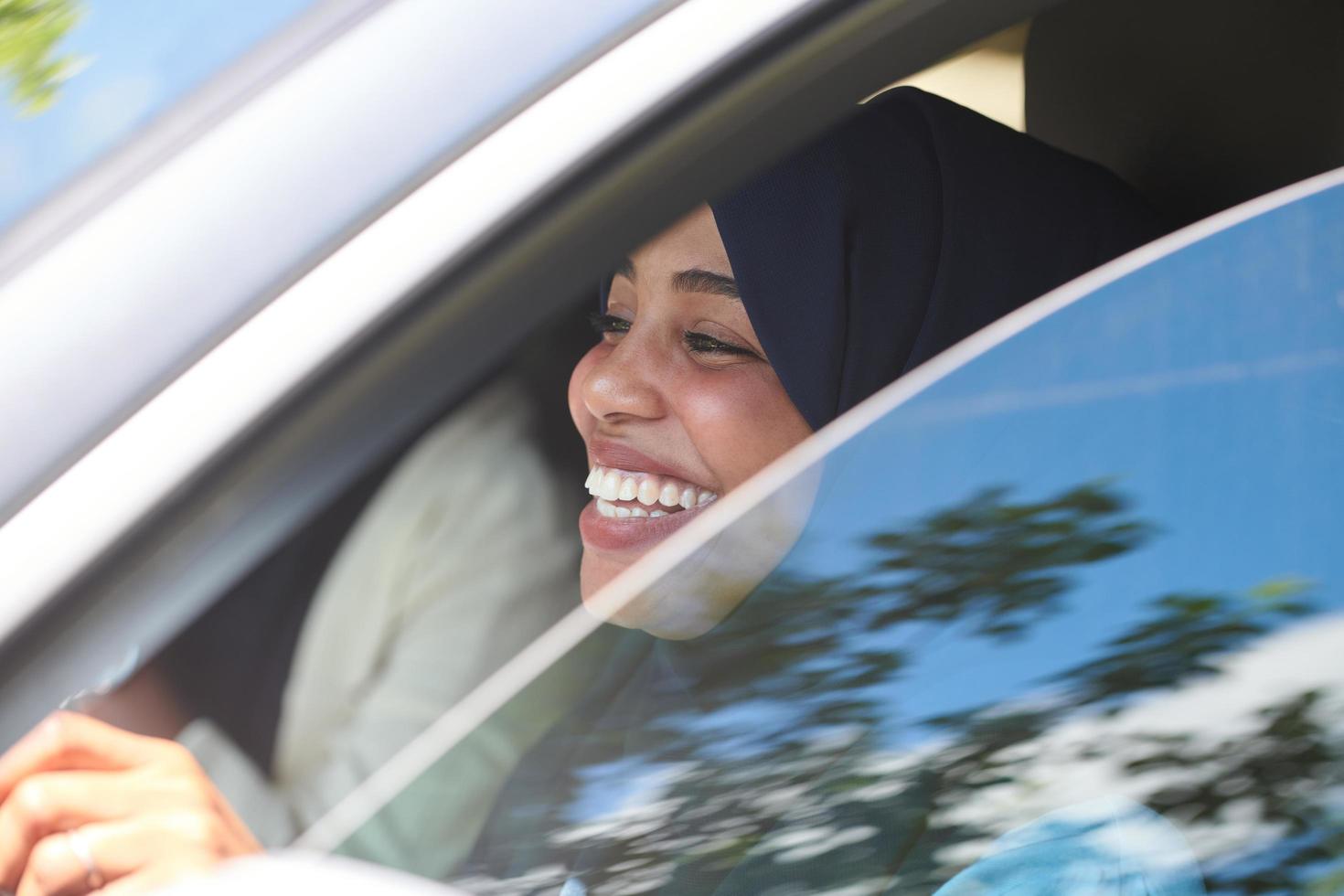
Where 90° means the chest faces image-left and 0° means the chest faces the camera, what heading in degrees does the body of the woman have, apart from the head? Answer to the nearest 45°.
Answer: approximately 45°

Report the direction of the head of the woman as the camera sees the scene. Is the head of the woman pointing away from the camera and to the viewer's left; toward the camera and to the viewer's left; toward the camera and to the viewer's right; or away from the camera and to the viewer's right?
toward the camera and to the viewer's left
